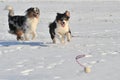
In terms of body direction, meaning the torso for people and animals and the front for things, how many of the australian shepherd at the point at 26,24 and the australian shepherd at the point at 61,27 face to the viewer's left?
0

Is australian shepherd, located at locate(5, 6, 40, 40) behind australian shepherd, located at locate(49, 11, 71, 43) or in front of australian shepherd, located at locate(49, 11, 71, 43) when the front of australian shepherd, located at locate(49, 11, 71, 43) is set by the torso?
behind

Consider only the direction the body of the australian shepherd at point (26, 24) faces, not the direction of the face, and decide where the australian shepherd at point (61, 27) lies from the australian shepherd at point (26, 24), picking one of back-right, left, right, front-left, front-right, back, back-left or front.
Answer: front
